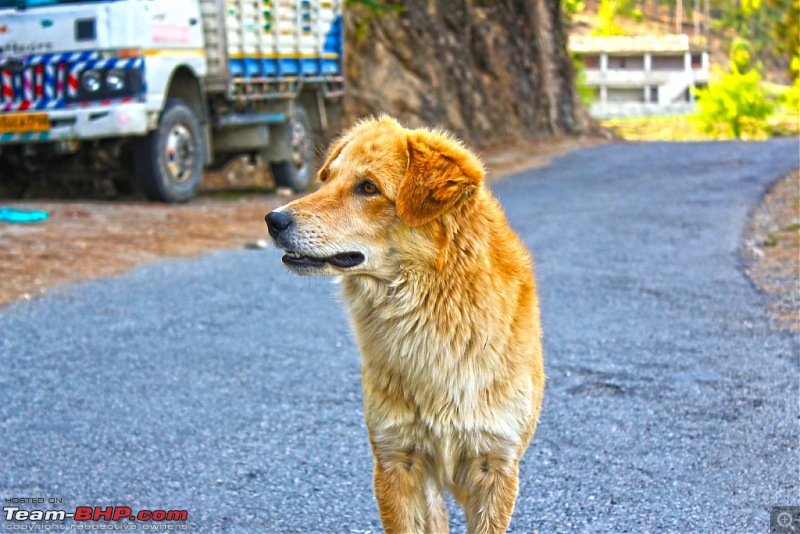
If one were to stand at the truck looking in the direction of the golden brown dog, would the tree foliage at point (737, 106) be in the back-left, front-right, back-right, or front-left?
back-left

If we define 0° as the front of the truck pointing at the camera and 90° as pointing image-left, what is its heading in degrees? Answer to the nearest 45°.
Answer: approximately 45°

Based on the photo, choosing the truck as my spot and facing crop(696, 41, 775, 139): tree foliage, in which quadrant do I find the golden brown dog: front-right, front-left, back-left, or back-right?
back-right

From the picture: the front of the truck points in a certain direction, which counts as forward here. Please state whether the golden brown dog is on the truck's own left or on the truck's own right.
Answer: on the truck's own left

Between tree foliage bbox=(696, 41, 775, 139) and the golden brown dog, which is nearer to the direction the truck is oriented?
the golden brown dog

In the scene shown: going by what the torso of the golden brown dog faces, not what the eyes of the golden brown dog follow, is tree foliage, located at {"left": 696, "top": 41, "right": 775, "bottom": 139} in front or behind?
behind

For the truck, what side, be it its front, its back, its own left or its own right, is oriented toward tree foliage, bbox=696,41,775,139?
back

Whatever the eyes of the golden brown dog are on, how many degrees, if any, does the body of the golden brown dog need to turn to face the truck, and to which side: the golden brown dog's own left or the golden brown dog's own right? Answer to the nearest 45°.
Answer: approximately 180°

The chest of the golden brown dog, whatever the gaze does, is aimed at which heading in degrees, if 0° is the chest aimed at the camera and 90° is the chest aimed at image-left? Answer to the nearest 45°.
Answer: approximately 0°
